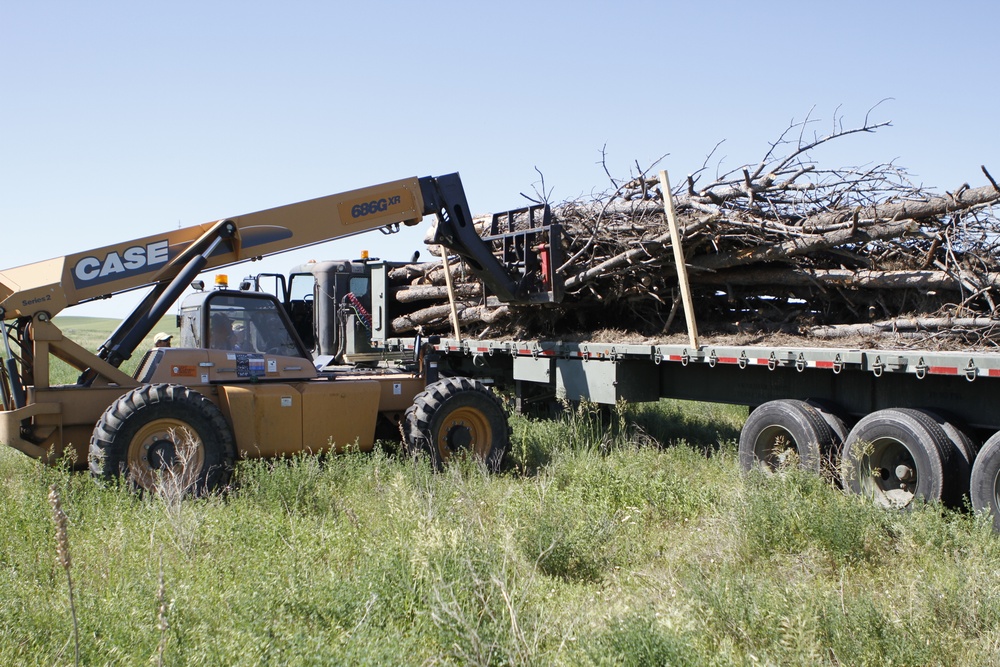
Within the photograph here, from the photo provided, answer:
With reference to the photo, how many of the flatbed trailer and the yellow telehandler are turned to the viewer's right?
1

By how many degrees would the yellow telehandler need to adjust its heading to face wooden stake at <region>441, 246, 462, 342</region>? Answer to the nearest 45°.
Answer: approximately 45° to its left

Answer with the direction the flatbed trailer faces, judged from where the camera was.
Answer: facing away from the viewer and to the left of the viewer

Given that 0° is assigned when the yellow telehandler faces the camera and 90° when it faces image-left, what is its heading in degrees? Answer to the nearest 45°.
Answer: approximately 270°

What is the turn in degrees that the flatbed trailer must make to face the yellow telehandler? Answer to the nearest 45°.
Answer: approximately 45° to its left
